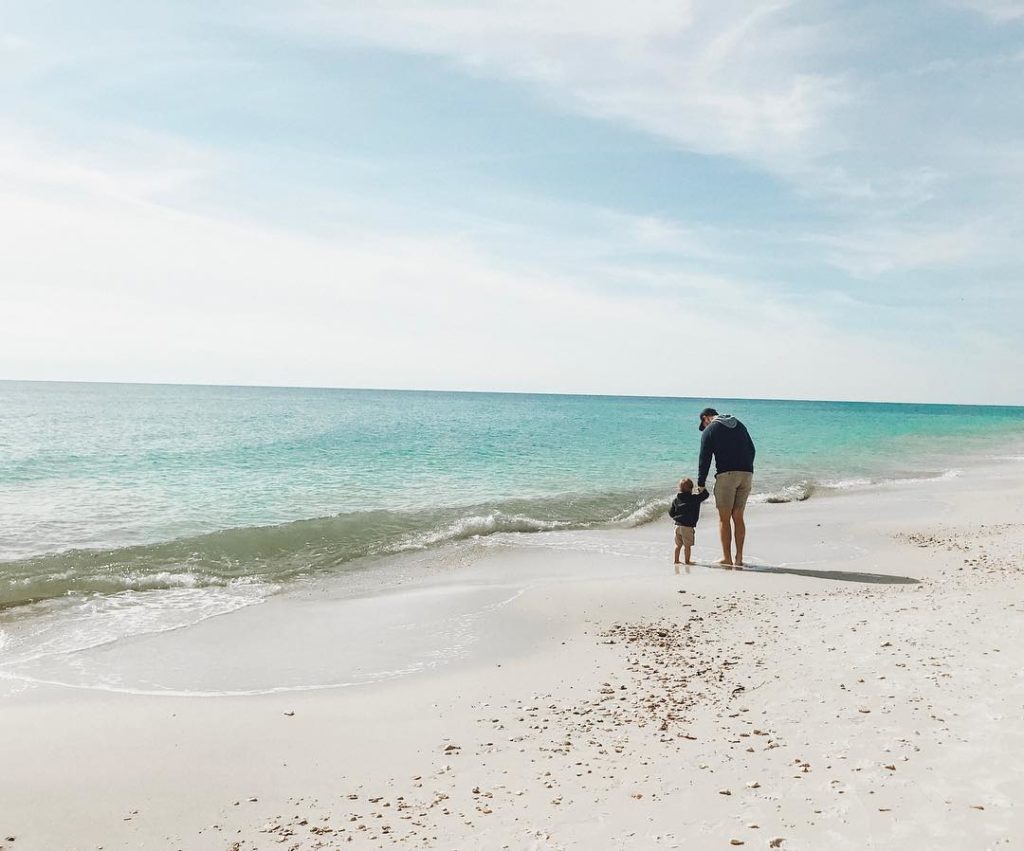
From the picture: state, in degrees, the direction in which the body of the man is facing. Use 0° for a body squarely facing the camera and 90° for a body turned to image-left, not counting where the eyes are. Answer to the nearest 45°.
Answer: approximately 135°
